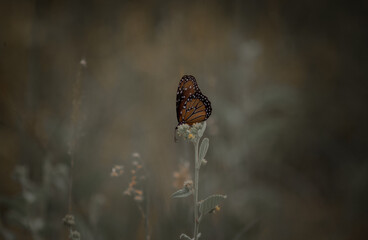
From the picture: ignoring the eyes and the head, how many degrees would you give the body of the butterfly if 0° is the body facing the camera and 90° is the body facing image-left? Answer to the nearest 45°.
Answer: approximately 90°
